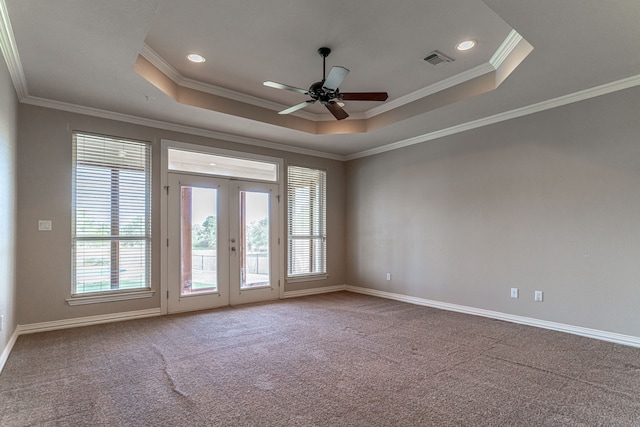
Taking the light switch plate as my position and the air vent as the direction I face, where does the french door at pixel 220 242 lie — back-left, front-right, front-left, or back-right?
front-left

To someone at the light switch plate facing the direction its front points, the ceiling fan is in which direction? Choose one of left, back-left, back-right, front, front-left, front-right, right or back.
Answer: front-left

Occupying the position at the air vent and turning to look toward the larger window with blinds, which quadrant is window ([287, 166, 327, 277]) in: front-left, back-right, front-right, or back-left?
front-right

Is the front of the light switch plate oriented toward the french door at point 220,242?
no

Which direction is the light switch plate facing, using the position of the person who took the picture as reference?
facing the viewer

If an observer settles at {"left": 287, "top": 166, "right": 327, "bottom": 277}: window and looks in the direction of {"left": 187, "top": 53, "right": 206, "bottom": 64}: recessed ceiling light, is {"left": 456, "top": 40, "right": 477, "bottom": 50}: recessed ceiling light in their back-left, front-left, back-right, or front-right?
front-left

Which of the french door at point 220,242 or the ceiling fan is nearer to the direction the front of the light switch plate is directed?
the ceiling fan

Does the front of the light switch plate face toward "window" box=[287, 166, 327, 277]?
no

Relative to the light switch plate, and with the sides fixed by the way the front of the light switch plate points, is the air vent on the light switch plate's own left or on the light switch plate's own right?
on the light switch plate's own left

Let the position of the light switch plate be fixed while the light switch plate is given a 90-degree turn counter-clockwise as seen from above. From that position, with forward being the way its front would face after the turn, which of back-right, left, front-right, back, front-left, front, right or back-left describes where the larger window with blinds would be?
front

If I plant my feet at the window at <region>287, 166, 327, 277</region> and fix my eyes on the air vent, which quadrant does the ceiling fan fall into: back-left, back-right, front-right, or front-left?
front-right

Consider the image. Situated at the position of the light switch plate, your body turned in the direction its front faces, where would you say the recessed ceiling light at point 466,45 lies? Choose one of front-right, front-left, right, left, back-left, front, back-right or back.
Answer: front-left
